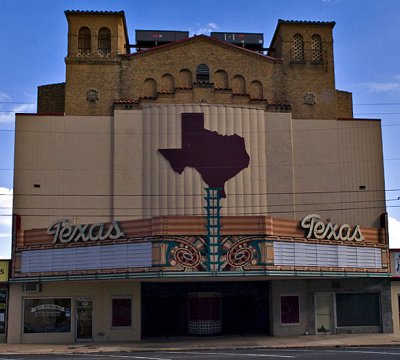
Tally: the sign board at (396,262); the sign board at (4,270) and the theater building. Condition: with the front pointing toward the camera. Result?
3

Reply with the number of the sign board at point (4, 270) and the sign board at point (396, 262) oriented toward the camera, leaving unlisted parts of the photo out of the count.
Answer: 2

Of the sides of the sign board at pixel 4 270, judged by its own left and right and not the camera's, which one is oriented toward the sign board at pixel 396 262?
left

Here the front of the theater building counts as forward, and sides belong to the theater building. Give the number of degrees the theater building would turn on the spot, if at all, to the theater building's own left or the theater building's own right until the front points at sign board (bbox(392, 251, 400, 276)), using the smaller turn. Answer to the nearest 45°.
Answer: approximately 90° to the theater building's own left

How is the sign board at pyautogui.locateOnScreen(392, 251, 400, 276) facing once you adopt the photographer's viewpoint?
facing the viewer

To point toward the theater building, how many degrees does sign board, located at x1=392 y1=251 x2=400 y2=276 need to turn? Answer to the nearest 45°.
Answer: approximately 90° to its right

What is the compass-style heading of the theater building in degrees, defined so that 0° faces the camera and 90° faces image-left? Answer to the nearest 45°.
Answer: approximately 0°

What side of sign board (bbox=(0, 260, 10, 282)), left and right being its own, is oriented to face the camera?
front

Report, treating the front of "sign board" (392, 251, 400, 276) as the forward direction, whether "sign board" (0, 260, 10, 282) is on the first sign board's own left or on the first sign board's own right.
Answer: on the first sign board's own right

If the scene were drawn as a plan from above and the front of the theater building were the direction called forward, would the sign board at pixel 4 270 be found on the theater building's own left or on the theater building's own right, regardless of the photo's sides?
on the theater building's own right
